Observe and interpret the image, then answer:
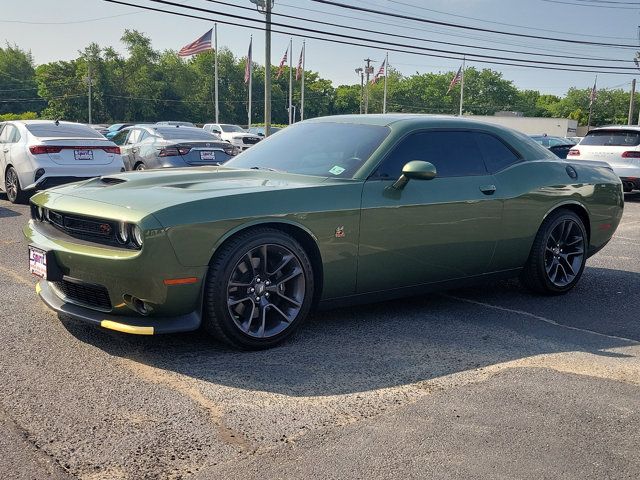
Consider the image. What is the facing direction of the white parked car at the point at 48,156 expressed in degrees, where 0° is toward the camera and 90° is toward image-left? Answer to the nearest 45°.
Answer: approximately 135°

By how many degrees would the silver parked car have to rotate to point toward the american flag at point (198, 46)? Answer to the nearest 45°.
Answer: approximately 45° to its right

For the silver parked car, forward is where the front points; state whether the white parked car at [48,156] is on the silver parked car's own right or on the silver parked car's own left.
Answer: on the silver parked car's own left

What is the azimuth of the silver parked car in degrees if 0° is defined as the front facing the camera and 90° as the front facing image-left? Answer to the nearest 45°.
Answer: approximately 135°

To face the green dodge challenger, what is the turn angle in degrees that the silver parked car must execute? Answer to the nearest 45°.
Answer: approximately 135° to its left

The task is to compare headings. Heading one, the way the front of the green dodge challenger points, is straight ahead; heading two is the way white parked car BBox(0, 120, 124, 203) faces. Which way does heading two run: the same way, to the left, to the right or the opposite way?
to the right

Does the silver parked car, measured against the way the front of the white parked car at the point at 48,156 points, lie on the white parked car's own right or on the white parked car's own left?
on the white parked car's own right

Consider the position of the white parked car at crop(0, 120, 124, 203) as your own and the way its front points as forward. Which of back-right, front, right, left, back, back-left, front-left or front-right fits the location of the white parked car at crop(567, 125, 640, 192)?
back-right

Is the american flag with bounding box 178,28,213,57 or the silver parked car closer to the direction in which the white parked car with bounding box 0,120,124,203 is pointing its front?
the american flag

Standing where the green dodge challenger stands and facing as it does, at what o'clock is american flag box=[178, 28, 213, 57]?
The american flag is roughly at 4 o'clock from the green dodge challenger.

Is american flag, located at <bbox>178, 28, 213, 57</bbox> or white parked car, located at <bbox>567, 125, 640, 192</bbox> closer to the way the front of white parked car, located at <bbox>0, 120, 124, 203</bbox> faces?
the american flag

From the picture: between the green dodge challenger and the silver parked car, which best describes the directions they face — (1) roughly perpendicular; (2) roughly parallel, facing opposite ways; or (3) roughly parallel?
roughly perpendicular
